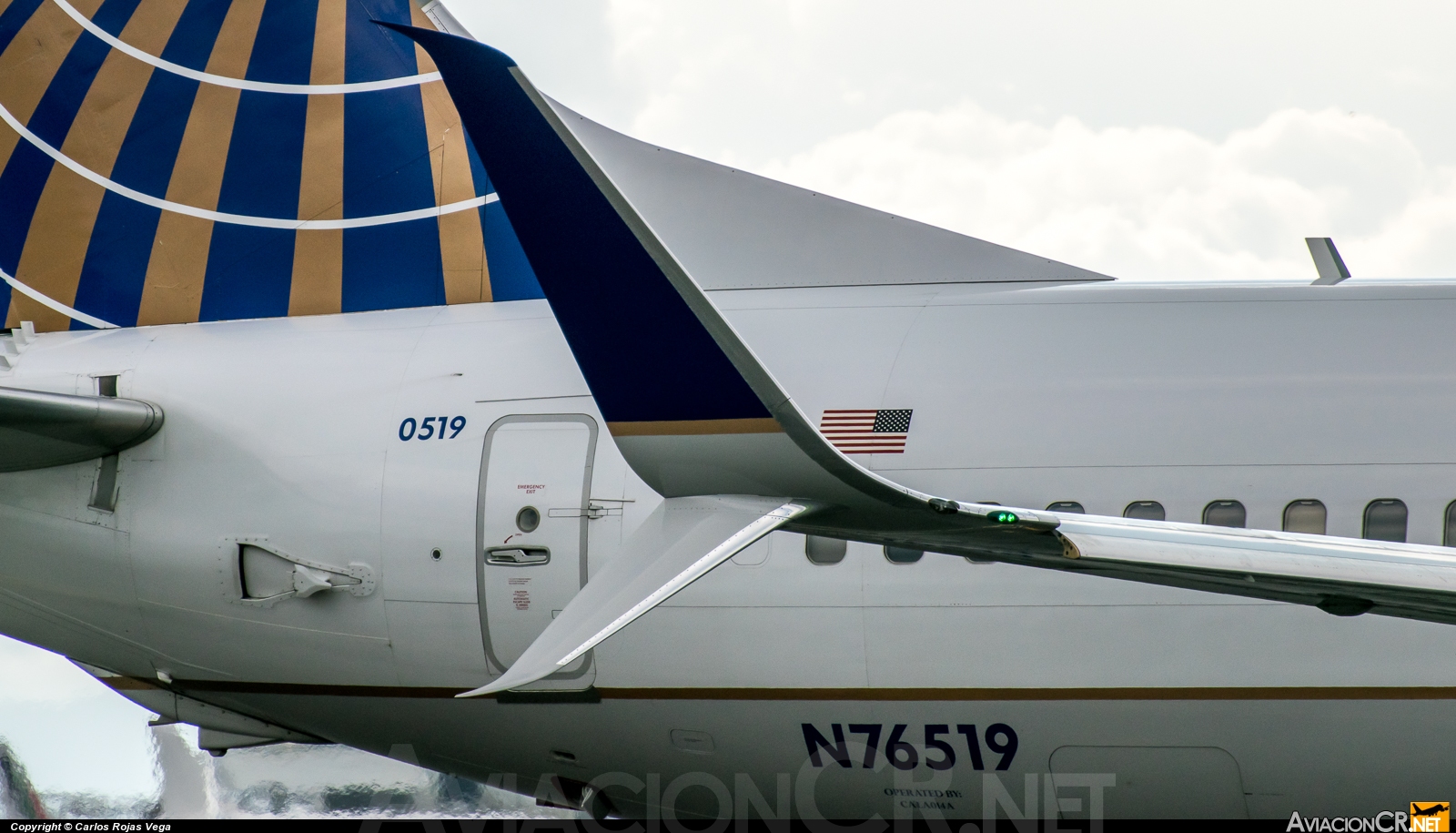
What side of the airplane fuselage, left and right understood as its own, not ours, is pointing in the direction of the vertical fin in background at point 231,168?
back

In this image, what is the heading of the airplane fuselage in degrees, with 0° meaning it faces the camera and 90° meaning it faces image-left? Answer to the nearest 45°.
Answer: approximately 270°
